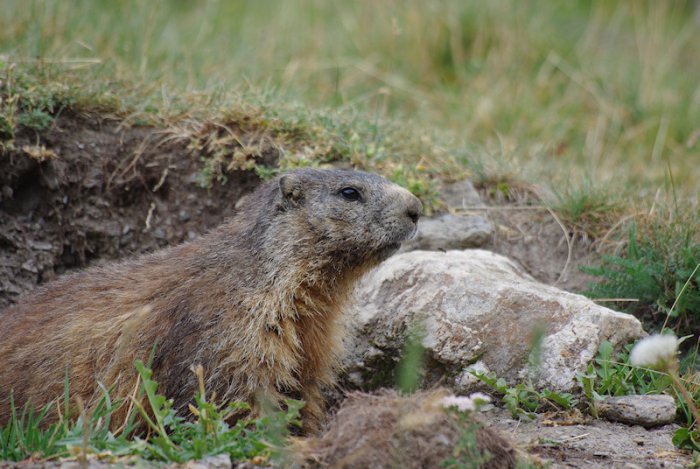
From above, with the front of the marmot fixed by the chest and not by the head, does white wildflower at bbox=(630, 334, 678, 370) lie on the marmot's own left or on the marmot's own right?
on the marmot's own right

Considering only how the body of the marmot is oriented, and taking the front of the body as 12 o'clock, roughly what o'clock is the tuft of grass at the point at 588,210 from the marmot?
The tuft of grass is roughly at 11 o'clock from the marmot.

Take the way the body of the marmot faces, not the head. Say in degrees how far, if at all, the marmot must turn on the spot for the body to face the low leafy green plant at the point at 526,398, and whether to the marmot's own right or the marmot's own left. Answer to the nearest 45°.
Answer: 0° — it already faces it

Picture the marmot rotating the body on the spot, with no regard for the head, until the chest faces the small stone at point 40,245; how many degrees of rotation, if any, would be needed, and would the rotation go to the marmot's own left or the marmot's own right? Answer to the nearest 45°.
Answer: approximately 135° to the marmot's own left

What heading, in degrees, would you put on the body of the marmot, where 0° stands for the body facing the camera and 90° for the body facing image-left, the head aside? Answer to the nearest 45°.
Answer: approximately 270°

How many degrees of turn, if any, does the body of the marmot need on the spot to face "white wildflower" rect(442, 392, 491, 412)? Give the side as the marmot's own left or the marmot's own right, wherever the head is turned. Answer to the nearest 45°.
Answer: approximately 45° to the marmot's own right

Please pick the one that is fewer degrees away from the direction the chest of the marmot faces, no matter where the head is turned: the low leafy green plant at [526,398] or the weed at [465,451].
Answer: the low leafy green plant

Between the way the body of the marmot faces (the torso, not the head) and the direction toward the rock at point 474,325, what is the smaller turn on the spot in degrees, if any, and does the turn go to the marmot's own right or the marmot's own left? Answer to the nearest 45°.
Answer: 0° — it already faces it

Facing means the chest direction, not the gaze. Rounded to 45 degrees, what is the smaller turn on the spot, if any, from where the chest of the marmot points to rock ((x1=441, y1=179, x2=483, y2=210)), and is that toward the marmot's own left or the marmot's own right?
approximately 45° to the marmot's own left

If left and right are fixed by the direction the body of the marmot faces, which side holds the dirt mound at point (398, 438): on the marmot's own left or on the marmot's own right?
on the marmot's own right

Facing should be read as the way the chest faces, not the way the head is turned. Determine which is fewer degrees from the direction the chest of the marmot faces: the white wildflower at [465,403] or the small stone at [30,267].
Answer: the white wildflower
